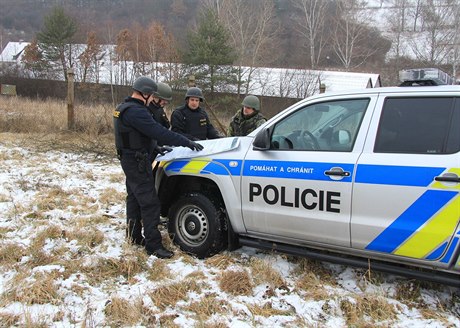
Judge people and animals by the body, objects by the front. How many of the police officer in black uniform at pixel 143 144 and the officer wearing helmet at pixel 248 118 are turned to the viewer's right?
1

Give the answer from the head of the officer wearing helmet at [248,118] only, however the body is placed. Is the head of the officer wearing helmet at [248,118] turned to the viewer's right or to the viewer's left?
to the viewer's left

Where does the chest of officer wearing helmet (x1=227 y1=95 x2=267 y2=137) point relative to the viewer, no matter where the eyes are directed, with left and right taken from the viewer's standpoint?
facing the viewer and to the left of the viewer

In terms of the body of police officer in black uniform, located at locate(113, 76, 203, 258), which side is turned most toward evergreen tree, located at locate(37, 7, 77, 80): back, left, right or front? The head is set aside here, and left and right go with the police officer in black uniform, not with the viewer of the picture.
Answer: left

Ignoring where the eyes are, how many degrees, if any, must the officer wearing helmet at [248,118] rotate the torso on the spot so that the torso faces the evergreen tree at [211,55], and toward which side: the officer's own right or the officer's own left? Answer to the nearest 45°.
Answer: approximately 135° to the officer's own right

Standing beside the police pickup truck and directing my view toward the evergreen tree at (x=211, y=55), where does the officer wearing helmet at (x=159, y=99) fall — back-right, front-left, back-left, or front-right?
front-left

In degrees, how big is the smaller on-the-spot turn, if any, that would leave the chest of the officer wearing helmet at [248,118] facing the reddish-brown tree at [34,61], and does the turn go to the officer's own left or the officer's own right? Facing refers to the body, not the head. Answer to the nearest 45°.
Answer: approximately 90° to the officer's own right

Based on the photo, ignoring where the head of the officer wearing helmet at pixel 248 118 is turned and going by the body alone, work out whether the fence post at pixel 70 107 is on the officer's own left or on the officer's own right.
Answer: on the officer's own right

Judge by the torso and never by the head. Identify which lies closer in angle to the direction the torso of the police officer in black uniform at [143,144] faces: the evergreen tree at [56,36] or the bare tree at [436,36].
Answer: the bare tree

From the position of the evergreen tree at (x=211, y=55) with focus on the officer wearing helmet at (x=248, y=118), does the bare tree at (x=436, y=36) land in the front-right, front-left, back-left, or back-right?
back-left

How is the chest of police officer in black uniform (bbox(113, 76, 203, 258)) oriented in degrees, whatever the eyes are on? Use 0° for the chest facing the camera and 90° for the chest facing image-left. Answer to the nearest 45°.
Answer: approximately 270°

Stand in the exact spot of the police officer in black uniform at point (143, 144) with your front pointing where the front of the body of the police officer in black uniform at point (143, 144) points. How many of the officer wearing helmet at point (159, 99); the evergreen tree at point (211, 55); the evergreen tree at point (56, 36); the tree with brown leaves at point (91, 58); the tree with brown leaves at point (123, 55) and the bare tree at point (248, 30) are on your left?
6

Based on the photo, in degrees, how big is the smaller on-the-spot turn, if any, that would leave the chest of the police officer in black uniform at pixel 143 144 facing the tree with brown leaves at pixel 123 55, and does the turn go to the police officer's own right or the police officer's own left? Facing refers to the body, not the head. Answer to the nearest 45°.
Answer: approximately 90° to the police officer's own left

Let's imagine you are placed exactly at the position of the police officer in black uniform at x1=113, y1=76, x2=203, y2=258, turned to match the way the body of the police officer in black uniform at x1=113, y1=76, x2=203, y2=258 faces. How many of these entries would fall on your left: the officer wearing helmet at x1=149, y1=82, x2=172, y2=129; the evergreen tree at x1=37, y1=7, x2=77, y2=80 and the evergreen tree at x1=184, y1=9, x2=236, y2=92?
3

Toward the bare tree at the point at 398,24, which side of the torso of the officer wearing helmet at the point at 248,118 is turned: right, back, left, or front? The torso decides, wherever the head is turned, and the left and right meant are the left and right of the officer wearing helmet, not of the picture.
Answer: back
